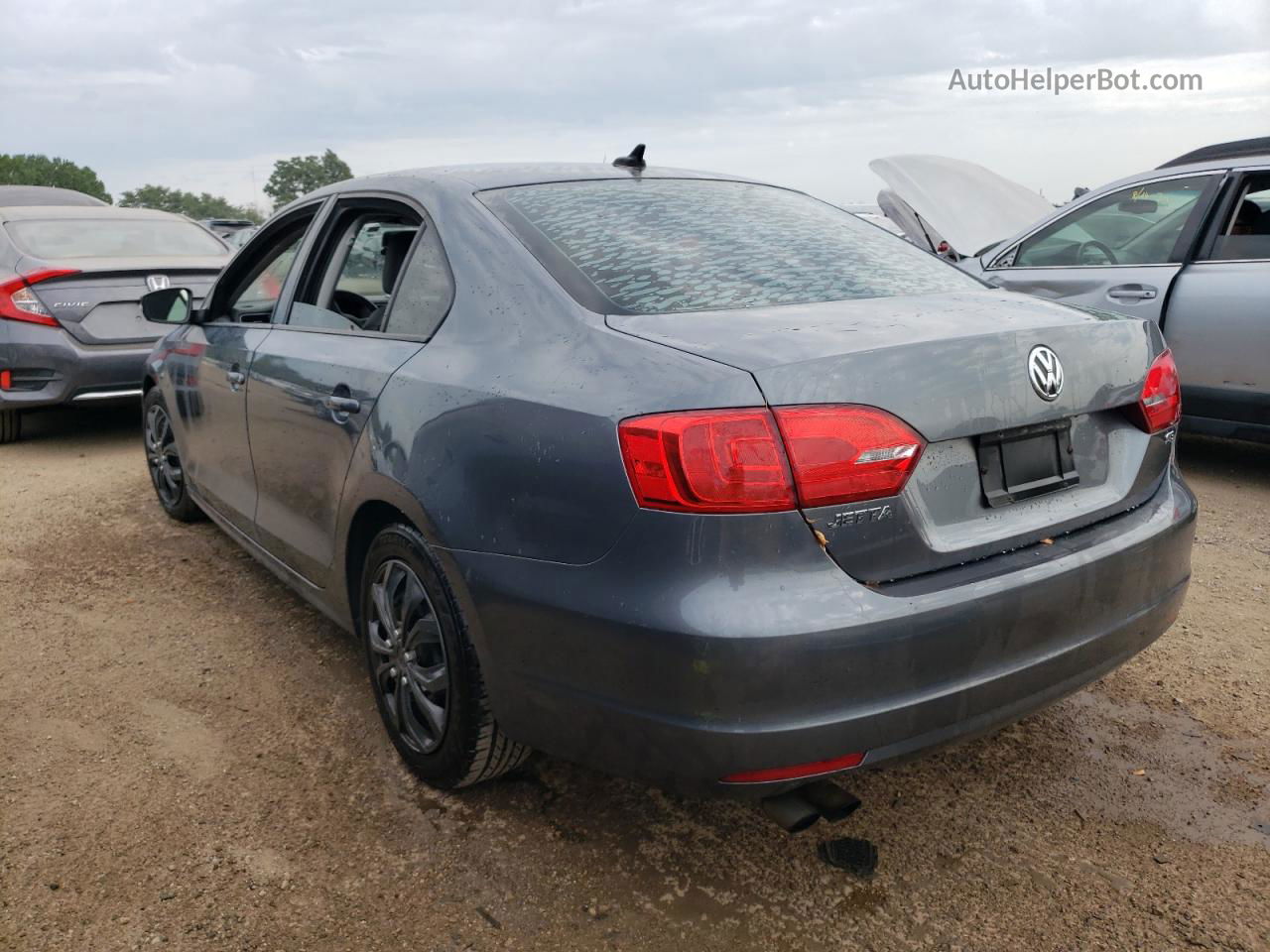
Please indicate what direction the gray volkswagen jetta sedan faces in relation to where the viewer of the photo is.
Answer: facing away from the viewer and to the left of the viewer
